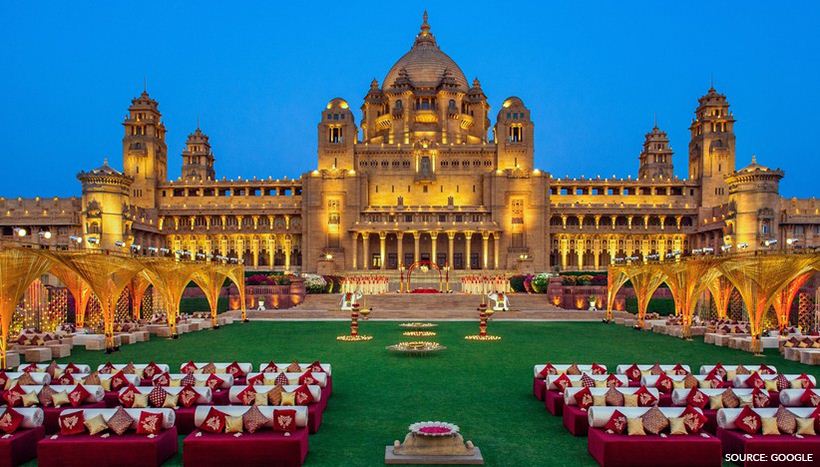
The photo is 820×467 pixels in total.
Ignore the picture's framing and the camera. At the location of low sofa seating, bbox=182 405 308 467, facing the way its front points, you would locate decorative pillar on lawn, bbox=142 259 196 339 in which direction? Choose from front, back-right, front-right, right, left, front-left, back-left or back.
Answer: back

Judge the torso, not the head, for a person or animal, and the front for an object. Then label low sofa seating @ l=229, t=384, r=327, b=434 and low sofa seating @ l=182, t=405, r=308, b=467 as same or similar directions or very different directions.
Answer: same or similar directions

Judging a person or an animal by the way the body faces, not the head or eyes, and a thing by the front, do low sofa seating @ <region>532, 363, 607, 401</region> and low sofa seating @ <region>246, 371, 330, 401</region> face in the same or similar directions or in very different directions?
same or similar directions

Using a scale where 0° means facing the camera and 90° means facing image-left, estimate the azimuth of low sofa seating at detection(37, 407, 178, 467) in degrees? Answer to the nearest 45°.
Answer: approximately 0°

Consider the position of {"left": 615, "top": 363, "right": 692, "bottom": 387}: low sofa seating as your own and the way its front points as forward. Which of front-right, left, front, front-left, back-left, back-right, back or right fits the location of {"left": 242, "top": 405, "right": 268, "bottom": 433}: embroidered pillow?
front-right

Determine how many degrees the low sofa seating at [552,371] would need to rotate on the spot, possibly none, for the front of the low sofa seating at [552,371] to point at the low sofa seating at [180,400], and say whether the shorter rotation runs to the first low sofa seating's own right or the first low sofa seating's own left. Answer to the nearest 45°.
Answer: approximately 45° to the first low sofa seating's own right

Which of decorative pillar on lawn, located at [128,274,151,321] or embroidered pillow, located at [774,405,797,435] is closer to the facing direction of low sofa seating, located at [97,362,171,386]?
the embroidered pillow

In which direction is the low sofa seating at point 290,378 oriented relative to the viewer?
toward the camera

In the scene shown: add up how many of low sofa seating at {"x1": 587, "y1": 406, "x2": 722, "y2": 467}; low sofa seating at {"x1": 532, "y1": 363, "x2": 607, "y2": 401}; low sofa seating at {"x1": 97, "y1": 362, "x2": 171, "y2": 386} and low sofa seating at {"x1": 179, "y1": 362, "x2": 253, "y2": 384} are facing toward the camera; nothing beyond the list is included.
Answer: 4

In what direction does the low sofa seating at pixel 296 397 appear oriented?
toward the camera

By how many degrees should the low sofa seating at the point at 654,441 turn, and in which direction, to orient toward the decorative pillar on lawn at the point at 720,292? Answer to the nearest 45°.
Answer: approximately 180°

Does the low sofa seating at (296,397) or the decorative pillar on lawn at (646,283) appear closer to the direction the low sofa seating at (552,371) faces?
the low sofa seating

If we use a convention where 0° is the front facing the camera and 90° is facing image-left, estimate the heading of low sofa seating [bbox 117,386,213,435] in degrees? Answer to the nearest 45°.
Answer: approximately 0°

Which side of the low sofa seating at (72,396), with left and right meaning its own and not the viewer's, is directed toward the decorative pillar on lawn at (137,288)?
back

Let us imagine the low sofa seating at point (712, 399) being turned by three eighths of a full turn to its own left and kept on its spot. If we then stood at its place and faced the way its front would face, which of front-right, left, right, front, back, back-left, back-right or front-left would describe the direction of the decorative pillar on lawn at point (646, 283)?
front-left

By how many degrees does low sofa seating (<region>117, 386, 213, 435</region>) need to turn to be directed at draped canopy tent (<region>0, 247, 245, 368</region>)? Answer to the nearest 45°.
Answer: approximately 180°

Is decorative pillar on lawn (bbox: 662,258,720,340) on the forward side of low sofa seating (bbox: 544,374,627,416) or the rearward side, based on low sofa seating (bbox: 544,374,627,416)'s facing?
on the rearward side
